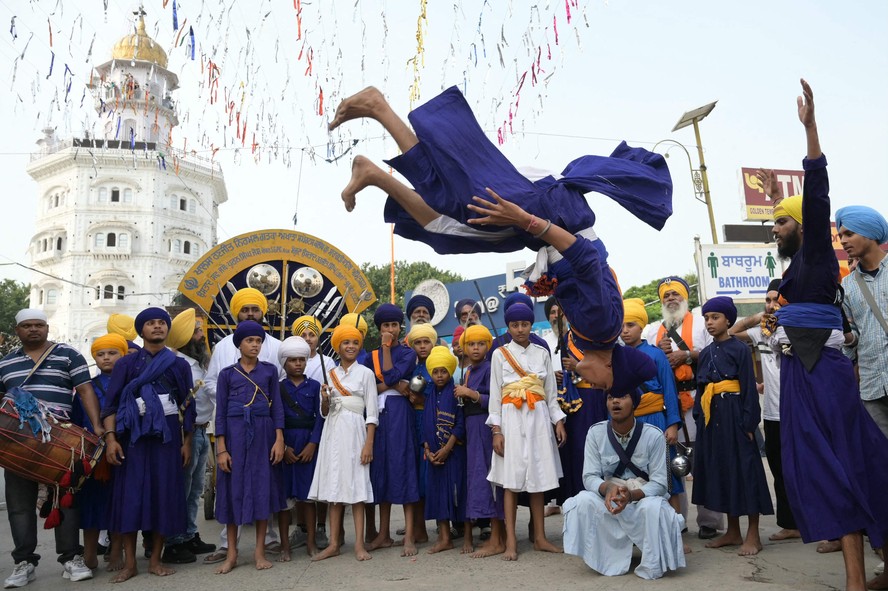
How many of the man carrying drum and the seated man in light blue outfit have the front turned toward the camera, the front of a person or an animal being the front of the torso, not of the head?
2

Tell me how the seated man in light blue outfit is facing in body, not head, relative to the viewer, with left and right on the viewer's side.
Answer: facing the viewer

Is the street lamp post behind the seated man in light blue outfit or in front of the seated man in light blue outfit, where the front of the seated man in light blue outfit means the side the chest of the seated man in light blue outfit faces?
behind

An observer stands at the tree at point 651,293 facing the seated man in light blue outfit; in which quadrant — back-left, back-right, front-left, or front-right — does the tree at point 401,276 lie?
front-right

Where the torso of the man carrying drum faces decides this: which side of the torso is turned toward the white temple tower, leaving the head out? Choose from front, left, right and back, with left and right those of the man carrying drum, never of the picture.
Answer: back

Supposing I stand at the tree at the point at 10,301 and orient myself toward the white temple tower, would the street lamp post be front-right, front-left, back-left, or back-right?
front-right

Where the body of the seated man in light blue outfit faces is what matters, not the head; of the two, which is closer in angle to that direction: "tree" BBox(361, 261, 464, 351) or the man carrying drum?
the man carrying drum

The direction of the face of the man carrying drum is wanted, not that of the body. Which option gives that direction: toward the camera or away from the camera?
toward the camera

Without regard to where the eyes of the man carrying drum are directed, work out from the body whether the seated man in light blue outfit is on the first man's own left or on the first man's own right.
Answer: on the first man's own left

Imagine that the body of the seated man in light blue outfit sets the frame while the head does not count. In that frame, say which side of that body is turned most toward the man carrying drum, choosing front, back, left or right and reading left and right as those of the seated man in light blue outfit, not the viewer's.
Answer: right

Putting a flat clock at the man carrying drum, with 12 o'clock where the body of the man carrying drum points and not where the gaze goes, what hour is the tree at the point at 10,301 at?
The tree is roughly at 6 o'clock from the man carrying drum.

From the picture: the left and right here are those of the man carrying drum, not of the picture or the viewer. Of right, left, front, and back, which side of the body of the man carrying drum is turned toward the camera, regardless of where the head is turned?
front

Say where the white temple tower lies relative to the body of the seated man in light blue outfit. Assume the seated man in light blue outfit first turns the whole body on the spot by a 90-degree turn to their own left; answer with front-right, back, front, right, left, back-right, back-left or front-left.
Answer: back-left
